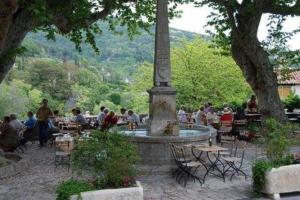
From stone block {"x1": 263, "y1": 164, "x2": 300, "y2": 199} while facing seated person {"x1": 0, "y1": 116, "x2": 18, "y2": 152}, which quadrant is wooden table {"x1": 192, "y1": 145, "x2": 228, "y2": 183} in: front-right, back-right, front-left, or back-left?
front-right

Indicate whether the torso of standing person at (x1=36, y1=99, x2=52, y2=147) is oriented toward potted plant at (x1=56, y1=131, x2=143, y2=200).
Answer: no

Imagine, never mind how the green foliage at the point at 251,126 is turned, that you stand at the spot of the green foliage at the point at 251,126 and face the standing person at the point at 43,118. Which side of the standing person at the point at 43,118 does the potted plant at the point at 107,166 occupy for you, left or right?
left
